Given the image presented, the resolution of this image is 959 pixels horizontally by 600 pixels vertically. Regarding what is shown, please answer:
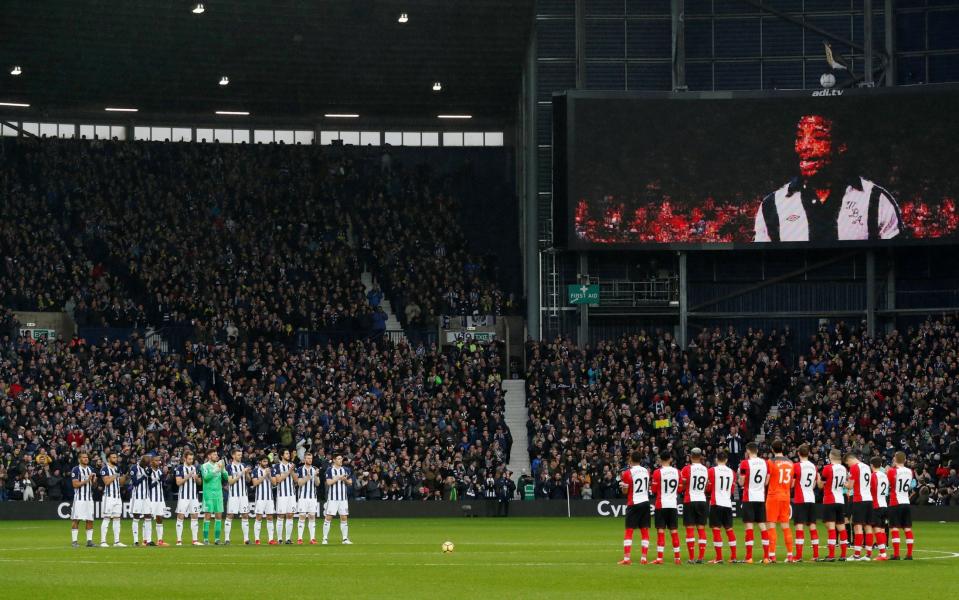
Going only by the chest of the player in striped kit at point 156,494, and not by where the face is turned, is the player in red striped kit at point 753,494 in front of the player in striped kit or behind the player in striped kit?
in front

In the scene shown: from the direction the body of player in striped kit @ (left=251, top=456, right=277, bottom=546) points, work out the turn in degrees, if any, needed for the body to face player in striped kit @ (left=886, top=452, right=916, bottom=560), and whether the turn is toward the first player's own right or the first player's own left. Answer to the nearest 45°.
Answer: approximately 45° to the first player's own left

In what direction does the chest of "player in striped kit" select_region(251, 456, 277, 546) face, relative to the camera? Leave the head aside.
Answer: toward the camera

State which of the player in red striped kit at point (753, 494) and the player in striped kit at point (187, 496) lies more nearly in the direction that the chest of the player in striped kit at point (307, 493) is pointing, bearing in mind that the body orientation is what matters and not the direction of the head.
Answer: the player in red striped kit

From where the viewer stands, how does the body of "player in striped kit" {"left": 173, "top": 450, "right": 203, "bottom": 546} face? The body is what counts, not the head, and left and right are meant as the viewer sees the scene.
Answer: facing the viewer and to the right of the viewer

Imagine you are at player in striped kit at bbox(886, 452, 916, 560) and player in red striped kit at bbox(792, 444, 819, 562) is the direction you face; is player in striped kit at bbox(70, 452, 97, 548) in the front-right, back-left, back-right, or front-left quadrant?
front-right

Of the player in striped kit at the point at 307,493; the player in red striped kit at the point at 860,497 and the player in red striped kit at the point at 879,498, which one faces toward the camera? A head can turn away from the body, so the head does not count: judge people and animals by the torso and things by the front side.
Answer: the player in striped kit

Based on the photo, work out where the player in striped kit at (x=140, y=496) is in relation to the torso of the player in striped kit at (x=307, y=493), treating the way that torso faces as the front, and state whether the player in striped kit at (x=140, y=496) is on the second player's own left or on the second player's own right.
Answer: on the second player's own right

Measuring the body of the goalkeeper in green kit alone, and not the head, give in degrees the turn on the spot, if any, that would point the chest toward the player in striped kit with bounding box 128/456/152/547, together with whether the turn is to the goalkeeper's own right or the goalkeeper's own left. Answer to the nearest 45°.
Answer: approximately 135° to the goalkeeper's own right
